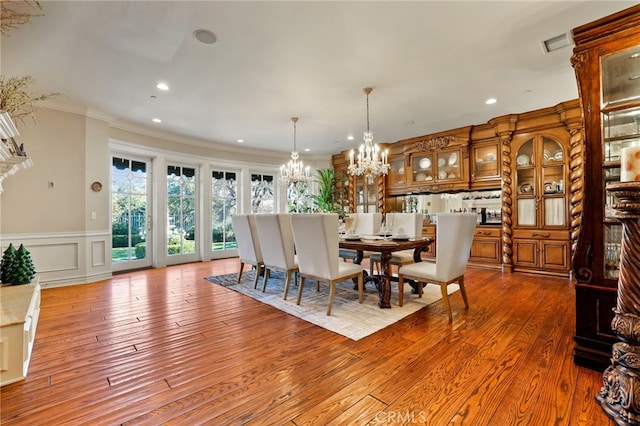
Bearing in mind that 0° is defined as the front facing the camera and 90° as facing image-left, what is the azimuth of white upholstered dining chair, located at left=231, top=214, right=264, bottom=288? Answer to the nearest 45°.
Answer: approximately 225°

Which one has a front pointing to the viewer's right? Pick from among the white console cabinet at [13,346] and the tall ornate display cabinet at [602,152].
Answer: the white console cabinet

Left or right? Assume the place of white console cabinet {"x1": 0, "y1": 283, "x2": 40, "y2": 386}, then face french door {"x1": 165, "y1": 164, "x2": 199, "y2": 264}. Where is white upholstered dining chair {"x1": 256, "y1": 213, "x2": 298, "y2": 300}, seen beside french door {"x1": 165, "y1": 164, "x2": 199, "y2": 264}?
right

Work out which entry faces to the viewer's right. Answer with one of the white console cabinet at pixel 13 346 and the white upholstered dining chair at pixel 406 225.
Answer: the white console cabinet

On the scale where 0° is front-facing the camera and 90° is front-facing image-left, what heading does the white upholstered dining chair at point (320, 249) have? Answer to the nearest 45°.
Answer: approximately 225°

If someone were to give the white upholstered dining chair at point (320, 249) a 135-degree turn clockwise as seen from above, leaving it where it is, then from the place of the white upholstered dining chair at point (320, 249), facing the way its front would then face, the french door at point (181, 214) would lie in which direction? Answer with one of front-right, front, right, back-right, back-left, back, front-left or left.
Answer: back-right

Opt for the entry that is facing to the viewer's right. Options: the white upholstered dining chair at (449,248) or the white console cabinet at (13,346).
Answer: the white console cabinet

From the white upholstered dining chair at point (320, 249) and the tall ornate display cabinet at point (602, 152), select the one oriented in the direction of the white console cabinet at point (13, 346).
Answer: the tall ornate display cabinet

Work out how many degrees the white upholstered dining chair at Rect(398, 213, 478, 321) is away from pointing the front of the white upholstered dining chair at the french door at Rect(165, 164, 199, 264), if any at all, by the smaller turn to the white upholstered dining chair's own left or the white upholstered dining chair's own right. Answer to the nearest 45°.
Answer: approximately 45° to the white upholstered dining chair's own left

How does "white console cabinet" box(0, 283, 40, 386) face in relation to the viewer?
to the viewer's right
